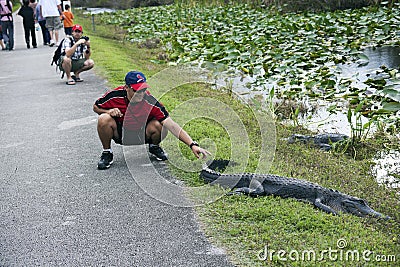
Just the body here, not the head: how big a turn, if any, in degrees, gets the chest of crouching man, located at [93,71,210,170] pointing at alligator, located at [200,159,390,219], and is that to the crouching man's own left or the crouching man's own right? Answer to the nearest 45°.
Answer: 0° — they already face it

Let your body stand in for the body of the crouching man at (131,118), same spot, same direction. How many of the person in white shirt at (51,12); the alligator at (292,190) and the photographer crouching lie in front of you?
1

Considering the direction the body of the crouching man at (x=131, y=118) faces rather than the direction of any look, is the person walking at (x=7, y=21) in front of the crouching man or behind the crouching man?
behind

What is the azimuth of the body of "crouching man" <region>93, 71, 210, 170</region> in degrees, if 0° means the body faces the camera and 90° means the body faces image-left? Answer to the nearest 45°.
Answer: approximately 315°

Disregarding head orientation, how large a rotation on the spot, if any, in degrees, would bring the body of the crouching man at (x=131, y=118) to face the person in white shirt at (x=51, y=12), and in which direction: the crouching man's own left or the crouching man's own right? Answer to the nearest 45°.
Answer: approximately 135° to the crouching man's own left

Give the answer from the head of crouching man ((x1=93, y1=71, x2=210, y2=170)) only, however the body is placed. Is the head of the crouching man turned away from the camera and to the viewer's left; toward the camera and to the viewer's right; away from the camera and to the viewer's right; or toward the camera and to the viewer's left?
toward the camera and to the viewer's right

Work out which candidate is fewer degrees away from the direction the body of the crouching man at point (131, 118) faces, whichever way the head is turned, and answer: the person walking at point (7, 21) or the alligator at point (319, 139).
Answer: the alligator

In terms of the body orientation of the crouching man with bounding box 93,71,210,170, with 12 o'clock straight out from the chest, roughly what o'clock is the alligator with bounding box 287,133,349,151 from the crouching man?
The alligator is roughly at 10 o'clock from the crouching man.

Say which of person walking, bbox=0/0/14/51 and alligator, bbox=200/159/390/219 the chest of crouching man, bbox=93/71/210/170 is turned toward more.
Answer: the alligator

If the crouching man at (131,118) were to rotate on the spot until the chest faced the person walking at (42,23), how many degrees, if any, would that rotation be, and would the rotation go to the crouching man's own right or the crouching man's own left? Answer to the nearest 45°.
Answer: approximately 135° to the crouching man's own left
